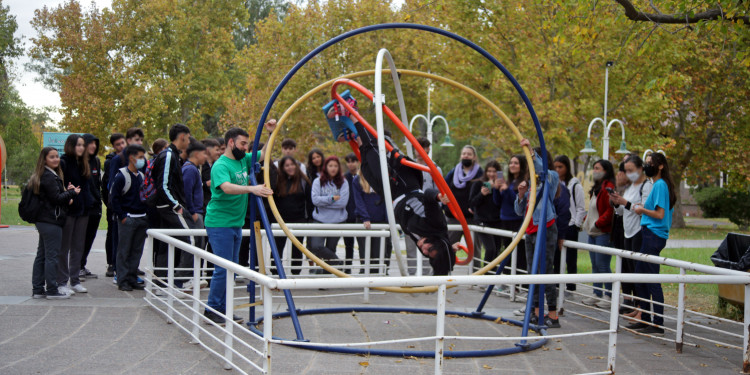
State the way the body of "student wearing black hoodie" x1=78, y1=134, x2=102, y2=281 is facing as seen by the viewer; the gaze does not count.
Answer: to the viewer's right

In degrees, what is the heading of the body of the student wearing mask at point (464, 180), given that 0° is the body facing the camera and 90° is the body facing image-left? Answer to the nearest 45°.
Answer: approximately 0°

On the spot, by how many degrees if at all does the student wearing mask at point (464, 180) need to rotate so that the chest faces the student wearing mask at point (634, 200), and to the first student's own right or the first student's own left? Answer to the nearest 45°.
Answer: approximately 45° to the first student's own left

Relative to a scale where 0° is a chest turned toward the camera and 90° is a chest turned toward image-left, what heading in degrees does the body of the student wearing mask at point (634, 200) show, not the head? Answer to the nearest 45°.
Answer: approximately 45°

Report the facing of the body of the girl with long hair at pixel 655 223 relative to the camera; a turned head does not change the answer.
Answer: to the viewer's left

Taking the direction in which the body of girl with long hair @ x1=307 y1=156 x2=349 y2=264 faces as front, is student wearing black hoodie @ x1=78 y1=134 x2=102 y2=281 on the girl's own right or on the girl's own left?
on the girl's own right

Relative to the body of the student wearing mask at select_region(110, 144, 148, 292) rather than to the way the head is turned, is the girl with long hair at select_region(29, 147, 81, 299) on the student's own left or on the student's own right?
on the student's own right

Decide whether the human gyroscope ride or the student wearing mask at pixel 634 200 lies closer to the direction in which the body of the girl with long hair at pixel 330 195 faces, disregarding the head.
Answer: the human gyroscope ride
